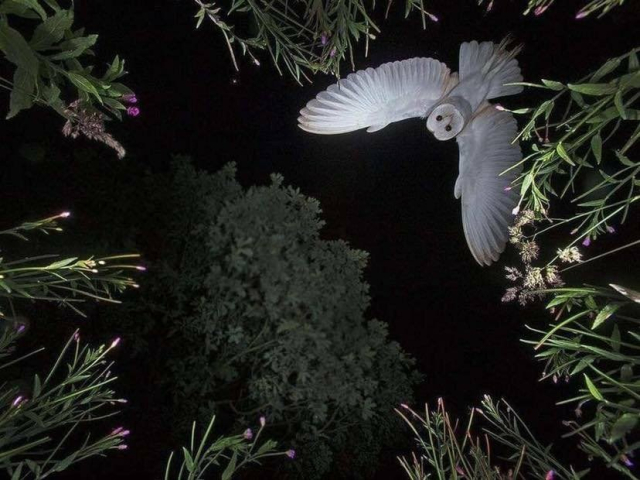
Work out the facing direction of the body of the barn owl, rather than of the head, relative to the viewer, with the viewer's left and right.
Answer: facing the viewer and to the left of the viewer
